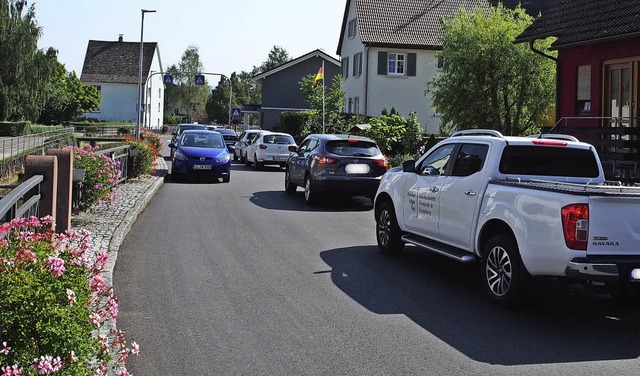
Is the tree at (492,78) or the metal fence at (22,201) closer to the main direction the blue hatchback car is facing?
the metal fence

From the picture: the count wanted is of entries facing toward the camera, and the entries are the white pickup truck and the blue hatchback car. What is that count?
1

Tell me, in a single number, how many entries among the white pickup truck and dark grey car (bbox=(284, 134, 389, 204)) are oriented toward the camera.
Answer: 0

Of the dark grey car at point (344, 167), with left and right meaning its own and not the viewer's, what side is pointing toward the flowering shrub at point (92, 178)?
left

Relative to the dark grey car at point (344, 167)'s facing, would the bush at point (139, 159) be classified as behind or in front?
in front

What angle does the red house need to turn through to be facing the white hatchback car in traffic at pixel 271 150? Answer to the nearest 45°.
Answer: approximately 90° to its right

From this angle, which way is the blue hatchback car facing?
toward the camera

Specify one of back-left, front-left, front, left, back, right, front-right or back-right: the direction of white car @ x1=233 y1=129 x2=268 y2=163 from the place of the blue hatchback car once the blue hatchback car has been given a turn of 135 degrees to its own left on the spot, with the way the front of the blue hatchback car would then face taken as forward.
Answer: front-left

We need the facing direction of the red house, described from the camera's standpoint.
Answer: facing the viewer and to the left of the viewer

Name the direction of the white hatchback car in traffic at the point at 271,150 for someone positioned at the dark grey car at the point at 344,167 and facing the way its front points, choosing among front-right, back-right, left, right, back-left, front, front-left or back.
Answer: front-right

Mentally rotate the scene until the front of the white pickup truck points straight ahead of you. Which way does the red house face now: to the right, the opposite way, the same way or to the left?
to the left

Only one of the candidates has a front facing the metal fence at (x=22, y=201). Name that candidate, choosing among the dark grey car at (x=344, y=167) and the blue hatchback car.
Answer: the blue hatchback car

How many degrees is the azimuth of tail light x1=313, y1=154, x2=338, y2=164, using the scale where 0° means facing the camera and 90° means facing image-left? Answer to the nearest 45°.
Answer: approximately 315°

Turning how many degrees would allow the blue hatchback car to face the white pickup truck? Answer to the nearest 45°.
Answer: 0° — it already faces it

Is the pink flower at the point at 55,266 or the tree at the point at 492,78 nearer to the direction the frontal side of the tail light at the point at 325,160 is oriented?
the pink flower

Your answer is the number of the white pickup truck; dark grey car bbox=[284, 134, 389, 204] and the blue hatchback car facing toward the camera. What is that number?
1

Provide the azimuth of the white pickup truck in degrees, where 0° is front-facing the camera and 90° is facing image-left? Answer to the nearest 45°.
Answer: approximately 135°
